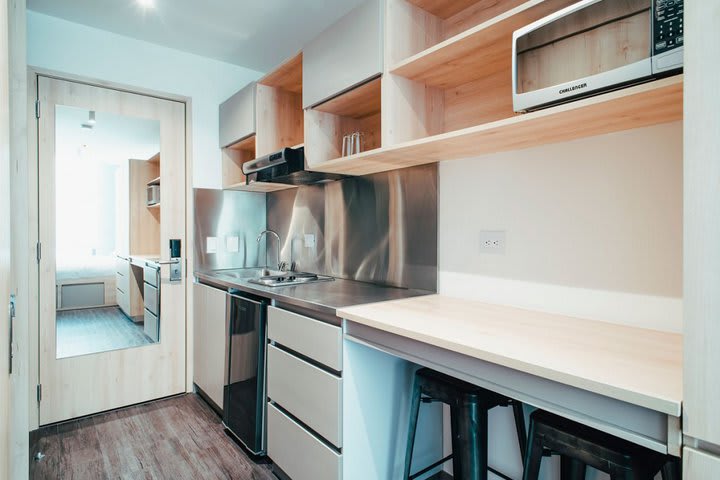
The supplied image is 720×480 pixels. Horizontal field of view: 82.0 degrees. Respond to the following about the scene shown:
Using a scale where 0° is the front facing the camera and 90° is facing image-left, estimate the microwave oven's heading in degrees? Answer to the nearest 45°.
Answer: approximately 45°

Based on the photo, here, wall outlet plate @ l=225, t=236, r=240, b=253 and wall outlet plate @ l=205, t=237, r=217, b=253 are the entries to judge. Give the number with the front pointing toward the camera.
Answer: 2

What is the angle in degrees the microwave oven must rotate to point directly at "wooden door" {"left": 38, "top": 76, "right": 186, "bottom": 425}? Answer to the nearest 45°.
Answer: approximately 45° to its right

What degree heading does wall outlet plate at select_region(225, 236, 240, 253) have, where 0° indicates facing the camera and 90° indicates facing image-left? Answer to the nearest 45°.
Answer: approximately 0°

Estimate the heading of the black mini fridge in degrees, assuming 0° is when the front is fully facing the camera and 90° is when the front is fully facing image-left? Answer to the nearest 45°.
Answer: approximately 45°

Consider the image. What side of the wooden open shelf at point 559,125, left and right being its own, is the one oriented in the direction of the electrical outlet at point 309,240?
right

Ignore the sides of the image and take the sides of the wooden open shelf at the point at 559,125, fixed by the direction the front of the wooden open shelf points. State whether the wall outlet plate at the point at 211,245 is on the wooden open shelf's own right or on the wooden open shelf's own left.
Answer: on the wooden open shelf's own right
